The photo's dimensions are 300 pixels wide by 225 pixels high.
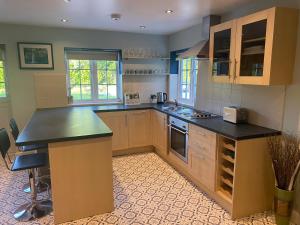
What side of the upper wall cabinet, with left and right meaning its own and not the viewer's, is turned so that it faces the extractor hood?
right

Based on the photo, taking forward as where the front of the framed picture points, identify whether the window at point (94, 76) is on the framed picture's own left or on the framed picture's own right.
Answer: on the framed picture's own left

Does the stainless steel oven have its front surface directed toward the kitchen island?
yes

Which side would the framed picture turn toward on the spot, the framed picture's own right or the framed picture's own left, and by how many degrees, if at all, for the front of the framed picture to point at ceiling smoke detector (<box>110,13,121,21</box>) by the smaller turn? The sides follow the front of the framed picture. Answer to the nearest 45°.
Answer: approximately 45° to the framed picture's own left

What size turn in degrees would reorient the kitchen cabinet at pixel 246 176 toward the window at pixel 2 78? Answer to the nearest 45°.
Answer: approximately 45° to its right

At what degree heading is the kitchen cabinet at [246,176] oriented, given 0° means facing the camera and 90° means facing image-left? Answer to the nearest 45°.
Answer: approximately 45°

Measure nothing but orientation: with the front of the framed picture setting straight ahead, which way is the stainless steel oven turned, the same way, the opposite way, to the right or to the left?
to the right

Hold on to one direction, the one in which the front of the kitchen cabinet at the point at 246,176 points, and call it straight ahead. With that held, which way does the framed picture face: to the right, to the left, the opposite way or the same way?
to the left
